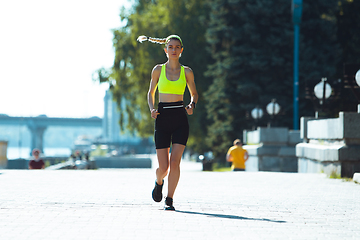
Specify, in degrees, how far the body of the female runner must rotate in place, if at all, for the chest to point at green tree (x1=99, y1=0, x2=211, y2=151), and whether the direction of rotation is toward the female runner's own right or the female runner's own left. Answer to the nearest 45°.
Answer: approximately 180°
